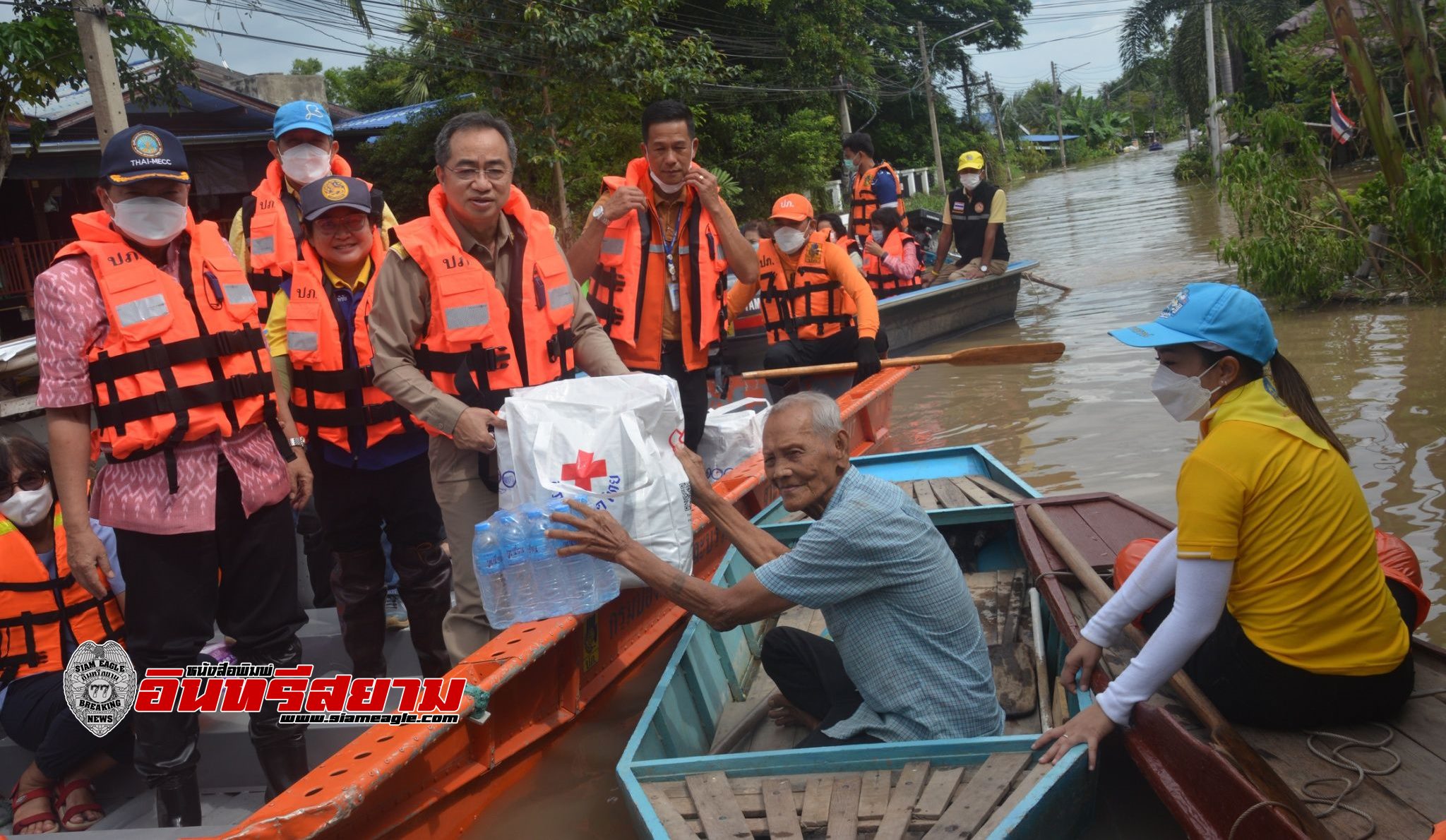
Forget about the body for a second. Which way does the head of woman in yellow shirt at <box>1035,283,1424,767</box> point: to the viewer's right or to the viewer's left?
to the viewer's left

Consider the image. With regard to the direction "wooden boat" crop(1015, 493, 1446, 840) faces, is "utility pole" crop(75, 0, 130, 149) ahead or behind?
ahead

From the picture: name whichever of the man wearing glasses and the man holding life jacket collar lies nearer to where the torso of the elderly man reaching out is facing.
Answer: the man wearing glasses

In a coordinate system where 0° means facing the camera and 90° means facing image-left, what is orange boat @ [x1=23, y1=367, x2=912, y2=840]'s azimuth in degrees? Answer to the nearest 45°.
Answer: approximately 225°

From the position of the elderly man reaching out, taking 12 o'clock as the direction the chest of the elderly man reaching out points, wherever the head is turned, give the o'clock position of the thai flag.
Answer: The thai flag is roughly at 4 o'clock from the elderly man reaching out.

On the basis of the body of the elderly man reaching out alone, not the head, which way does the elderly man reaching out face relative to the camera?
to the viewer's left

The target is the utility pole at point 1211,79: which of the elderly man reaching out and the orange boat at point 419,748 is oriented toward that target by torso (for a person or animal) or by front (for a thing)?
the orange boat

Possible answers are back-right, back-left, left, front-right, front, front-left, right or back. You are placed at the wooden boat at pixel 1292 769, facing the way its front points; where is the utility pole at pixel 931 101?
front-right
